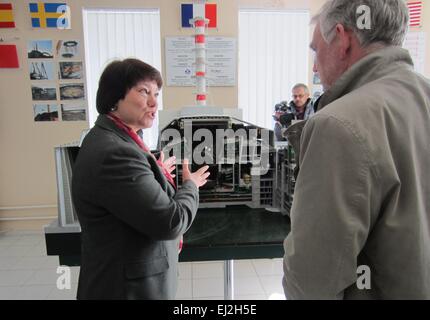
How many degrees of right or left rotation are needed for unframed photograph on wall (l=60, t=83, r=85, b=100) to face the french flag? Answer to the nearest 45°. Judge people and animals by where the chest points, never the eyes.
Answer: approximately 90° to its left

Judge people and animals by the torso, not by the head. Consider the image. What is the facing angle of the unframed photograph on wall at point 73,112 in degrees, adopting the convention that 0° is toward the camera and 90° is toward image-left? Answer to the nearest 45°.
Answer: approximately 0°

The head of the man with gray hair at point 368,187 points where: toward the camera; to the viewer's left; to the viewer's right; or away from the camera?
to the viewer's left

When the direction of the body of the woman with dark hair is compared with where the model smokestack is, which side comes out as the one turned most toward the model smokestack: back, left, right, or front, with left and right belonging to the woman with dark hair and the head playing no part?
left

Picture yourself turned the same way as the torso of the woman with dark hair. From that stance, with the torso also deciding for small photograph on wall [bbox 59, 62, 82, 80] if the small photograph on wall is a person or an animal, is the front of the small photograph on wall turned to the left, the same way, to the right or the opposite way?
to the right

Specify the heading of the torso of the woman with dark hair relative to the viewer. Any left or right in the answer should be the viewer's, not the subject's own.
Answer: facing to the right of the viewer

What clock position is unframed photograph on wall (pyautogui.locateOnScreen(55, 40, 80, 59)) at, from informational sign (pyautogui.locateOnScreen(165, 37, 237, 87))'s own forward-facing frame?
The unframed photograph on wall is roughly at 3 o'clock from the informational sign.

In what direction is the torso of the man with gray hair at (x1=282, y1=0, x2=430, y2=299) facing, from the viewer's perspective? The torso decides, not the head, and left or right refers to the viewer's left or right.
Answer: facing away from the viewer and to the left of the viewer

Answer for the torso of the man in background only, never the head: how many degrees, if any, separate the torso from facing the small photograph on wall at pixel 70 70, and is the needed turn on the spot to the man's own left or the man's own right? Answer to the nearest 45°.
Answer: approximately 45° to the man's own right
